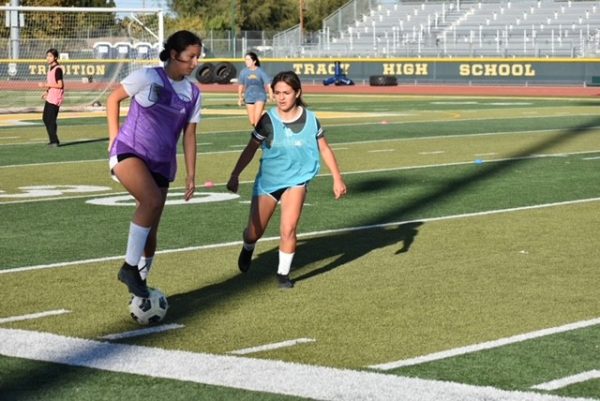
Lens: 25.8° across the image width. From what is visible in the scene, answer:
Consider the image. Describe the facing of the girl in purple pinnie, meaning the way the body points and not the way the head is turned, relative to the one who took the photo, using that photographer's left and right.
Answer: facing the viewer and to the right of the viewer

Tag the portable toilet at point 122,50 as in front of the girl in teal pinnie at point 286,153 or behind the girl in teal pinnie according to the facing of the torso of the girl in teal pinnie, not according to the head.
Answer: behind

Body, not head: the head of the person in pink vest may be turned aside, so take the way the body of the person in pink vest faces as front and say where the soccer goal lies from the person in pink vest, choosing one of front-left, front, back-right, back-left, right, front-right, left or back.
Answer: back-right

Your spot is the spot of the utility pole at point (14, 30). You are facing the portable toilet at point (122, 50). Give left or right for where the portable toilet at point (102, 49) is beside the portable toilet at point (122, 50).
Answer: left

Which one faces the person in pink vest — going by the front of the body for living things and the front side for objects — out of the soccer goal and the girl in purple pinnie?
the soccer goal

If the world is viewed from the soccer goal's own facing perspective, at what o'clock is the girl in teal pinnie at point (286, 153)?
The girl in teal pinnie is roughly at 12 o'clock from the soccer goal.

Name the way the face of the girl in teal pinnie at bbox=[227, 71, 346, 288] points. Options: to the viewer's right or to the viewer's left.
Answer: to the viewer's left

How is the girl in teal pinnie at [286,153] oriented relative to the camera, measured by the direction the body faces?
toward the camera

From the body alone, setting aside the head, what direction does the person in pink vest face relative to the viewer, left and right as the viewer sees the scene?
facing the viewer and to the left of the viewer

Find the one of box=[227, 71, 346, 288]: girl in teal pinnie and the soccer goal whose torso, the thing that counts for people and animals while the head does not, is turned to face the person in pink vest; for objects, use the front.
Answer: the soccer goal

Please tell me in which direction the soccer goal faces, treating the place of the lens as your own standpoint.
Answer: facing the viewer
